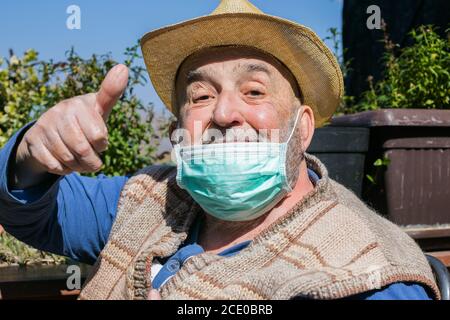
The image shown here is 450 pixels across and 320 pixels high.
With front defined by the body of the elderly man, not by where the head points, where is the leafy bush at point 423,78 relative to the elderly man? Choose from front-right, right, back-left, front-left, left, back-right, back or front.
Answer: back

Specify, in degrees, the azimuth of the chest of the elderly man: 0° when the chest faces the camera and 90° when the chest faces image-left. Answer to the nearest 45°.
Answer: approximately 45°

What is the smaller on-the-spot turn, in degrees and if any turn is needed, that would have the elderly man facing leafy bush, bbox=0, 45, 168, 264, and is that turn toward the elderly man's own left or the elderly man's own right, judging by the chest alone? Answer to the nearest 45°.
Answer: approximately 90° to the elderly man's own right

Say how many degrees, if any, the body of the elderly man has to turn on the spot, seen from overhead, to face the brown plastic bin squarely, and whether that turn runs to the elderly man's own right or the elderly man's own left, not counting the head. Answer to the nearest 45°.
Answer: approximately 180°
